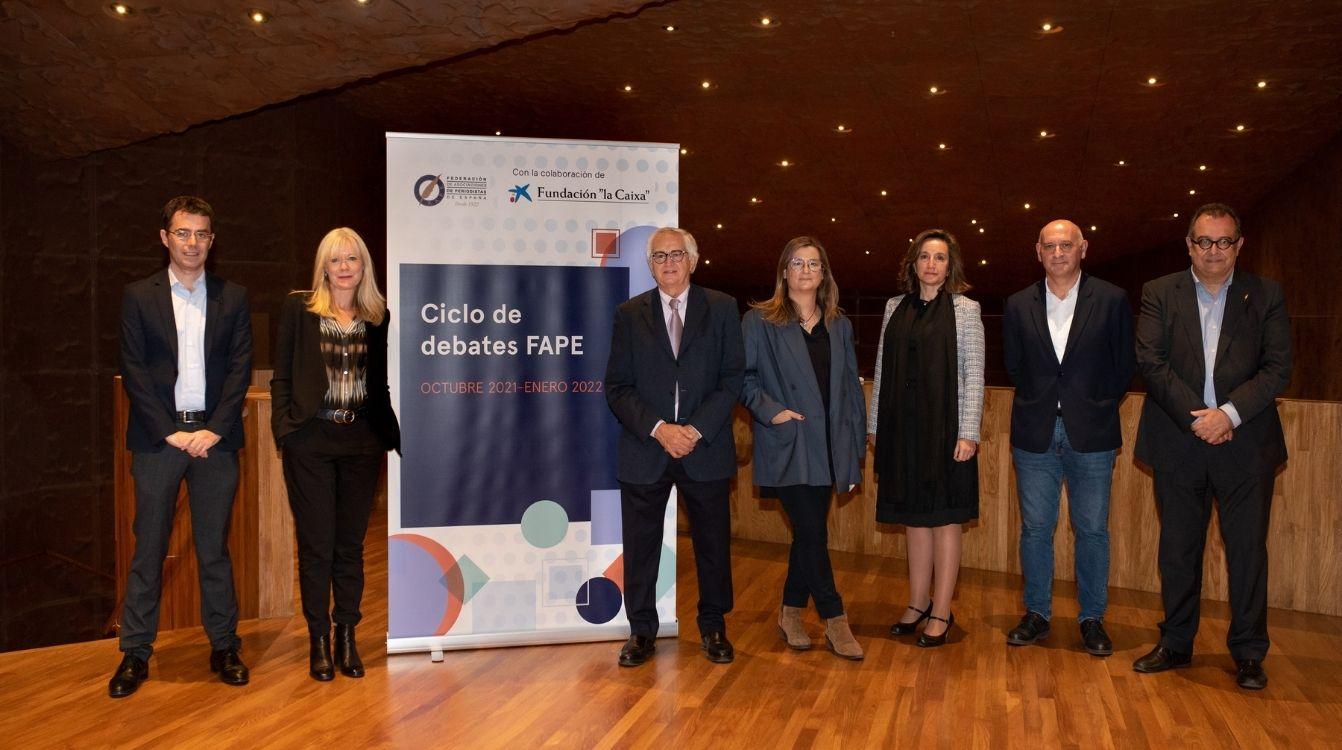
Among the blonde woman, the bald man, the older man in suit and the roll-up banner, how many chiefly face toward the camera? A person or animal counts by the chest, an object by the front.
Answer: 4

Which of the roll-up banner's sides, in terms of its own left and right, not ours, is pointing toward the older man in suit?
left

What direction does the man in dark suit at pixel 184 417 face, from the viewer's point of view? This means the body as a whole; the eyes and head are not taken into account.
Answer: toward the camera

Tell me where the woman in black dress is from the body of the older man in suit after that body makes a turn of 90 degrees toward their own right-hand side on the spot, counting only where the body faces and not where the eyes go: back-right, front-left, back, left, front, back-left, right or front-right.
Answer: back

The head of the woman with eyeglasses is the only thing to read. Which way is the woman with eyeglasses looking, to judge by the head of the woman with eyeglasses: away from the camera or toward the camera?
toward the camera

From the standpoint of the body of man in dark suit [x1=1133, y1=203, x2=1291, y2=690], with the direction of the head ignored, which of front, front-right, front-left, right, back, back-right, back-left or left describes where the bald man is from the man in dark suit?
right

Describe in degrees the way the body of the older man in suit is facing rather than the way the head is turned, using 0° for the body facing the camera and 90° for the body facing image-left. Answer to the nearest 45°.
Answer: approximately 0°

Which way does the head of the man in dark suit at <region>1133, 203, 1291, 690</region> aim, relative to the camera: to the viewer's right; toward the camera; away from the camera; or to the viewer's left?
toward the camera

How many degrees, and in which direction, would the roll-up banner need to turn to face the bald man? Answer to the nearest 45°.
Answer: approximately 90° to its left

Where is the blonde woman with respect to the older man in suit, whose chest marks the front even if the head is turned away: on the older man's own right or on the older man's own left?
on the older man's own right

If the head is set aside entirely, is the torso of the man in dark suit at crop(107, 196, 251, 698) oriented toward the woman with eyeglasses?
no

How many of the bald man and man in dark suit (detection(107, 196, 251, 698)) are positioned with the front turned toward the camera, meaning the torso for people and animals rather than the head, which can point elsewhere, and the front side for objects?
2

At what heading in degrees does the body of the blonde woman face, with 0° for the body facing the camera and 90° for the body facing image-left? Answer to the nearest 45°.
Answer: approximately 0°

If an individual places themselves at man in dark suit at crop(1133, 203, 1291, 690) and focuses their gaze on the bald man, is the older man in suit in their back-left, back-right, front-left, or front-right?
front-left

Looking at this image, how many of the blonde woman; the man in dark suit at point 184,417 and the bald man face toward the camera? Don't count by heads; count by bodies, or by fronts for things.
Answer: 3

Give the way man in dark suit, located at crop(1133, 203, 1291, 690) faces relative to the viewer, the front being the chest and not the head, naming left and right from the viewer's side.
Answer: facing the viewer

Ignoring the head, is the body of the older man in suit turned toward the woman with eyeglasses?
no

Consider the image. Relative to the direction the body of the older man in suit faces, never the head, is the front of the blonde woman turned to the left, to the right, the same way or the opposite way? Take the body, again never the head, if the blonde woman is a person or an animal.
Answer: the same way

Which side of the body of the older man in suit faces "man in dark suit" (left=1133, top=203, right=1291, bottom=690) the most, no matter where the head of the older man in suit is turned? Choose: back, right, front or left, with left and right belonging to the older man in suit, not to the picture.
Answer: left

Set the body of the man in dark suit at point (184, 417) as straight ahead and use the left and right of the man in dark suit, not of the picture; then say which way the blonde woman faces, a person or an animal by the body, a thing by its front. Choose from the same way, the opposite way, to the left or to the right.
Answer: the same way

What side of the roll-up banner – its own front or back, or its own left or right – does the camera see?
front
